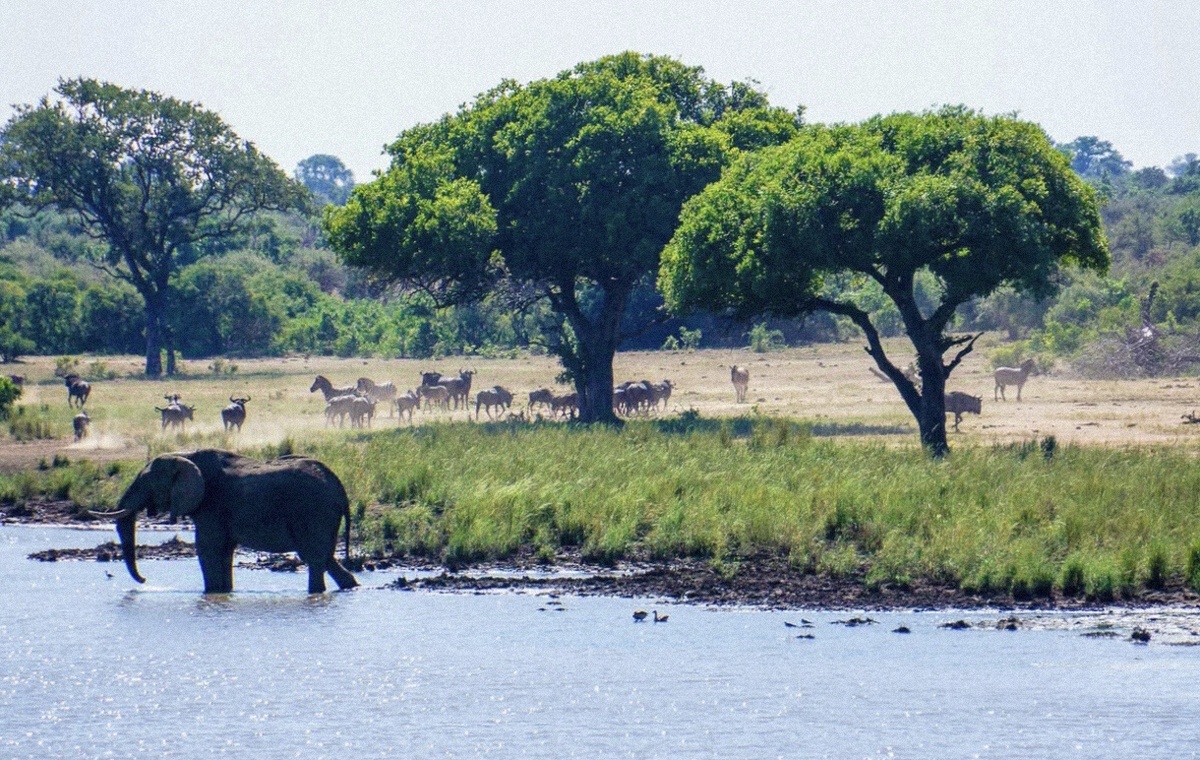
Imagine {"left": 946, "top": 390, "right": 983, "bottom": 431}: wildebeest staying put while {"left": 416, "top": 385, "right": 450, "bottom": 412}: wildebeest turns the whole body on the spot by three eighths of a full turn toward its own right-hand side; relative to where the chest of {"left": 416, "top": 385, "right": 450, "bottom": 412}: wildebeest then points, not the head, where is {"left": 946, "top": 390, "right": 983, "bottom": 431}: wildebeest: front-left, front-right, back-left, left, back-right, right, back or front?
right

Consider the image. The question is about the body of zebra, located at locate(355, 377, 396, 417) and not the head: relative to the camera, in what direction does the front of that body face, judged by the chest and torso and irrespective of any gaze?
to the viewer's left

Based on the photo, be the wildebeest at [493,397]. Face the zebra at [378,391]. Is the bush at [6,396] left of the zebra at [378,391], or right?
left

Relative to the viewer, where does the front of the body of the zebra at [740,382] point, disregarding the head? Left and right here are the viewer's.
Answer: facing the viewer

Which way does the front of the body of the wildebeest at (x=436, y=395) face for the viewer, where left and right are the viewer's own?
facing to the left of the viewer

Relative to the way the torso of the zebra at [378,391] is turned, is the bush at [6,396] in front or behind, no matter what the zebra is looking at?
in front

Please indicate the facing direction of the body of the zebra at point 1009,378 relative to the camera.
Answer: to the viewer's right

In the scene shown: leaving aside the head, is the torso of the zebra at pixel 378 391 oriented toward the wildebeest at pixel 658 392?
no

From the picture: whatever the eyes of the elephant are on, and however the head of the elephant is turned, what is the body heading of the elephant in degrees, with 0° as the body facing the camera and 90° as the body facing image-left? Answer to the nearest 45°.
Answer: approximately 90°
